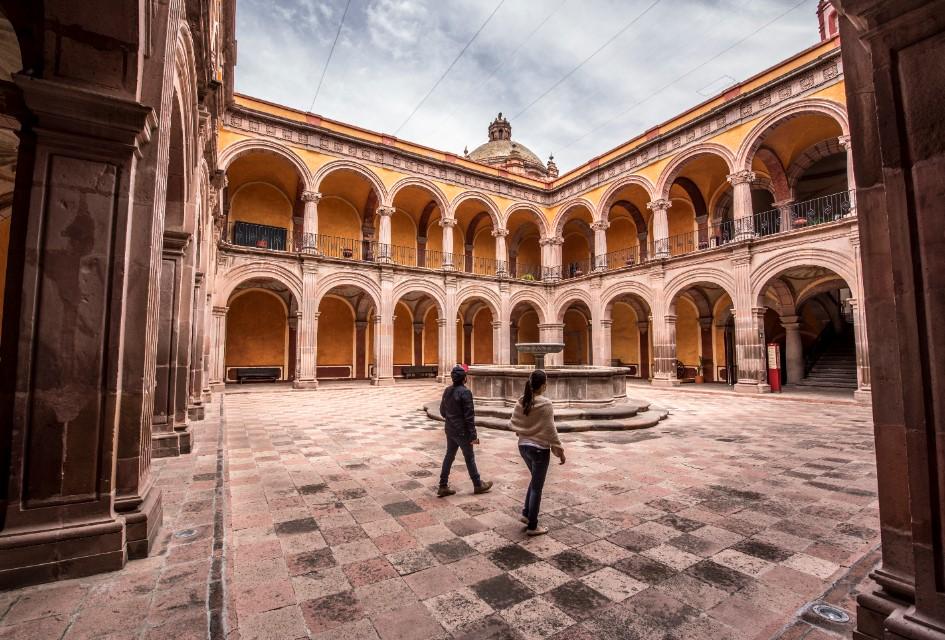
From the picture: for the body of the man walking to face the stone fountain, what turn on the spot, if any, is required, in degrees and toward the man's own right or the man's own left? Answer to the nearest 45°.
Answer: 0° — they already face it

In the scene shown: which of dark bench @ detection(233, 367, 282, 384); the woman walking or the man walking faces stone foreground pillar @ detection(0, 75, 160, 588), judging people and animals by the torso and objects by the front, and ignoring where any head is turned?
the dark bench

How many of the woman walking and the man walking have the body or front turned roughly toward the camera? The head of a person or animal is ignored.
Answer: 0

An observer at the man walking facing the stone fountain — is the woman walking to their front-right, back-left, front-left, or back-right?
back-right

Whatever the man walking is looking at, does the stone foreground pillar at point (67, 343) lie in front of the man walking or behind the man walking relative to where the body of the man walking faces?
behind

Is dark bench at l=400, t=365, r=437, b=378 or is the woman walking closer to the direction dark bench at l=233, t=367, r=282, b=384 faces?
the woman walking

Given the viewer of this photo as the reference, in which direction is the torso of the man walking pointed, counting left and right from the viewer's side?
facing away from the viewer and to the right of the viewer

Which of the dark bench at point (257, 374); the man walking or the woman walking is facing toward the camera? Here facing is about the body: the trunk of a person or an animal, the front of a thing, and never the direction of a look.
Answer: the dark bench

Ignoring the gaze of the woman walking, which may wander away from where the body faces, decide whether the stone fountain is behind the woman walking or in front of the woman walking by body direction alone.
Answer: in front

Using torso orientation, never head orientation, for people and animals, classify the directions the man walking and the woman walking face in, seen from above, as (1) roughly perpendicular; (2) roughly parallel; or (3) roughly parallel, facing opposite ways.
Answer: roughly parallel

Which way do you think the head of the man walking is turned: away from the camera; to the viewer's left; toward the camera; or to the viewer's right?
away from the camera

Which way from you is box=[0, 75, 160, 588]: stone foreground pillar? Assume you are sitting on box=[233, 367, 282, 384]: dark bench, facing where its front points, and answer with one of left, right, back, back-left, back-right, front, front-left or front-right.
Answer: front

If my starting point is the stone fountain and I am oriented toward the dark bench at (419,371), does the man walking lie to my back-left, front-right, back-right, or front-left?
back-left

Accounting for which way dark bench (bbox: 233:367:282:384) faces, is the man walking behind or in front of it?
in front

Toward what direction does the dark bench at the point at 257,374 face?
toward the camera

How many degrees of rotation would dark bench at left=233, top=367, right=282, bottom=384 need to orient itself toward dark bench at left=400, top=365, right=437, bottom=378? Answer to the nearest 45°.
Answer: approximately 90° to its left
